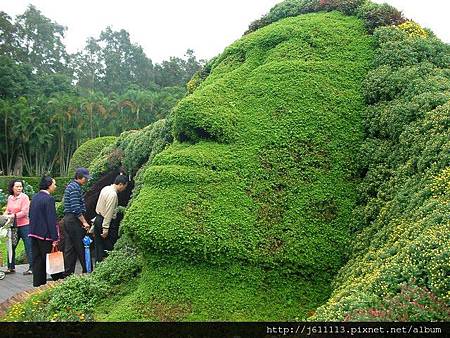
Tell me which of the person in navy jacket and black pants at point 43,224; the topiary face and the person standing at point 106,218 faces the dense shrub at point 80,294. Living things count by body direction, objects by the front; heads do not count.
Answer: the topiary face

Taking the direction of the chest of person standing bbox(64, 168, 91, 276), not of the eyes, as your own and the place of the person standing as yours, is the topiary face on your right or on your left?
on your right

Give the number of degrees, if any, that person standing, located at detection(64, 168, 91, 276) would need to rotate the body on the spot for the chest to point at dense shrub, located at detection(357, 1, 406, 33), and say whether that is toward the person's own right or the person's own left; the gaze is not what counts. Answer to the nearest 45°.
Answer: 0° — they already face it

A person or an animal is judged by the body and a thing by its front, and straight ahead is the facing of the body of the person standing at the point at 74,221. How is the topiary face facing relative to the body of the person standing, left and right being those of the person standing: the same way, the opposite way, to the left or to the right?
the opposite way

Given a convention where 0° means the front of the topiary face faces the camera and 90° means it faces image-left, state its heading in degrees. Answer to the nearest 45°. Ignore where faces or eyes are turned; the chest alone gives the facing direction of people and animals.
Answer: approximately 90°

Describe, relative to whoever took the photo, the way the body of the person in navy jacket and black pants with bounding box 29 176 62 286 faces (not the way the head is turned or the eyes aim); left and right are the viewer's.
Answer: facing away from the viewer and to the right of the viewer

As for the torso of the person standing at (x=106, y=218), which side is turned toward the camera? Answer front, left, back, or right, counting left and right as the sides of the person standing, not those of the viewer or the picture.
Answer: right

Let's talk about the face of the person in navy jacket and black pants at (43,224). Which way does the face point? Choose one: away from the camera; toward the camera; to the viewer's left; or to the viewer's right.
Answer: to the viewer's right

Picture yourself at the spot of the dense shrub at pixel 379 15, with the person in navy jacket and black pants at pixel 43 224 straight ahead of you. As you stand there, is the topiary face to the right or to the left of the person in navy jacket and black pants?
left

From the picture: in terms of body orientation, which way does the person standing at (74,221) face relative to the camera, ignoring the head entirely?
to the viewer's right

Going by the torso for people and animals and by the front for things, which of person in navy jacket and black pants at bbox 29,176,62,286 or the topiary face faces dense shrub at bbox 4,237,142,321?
the topiary face
